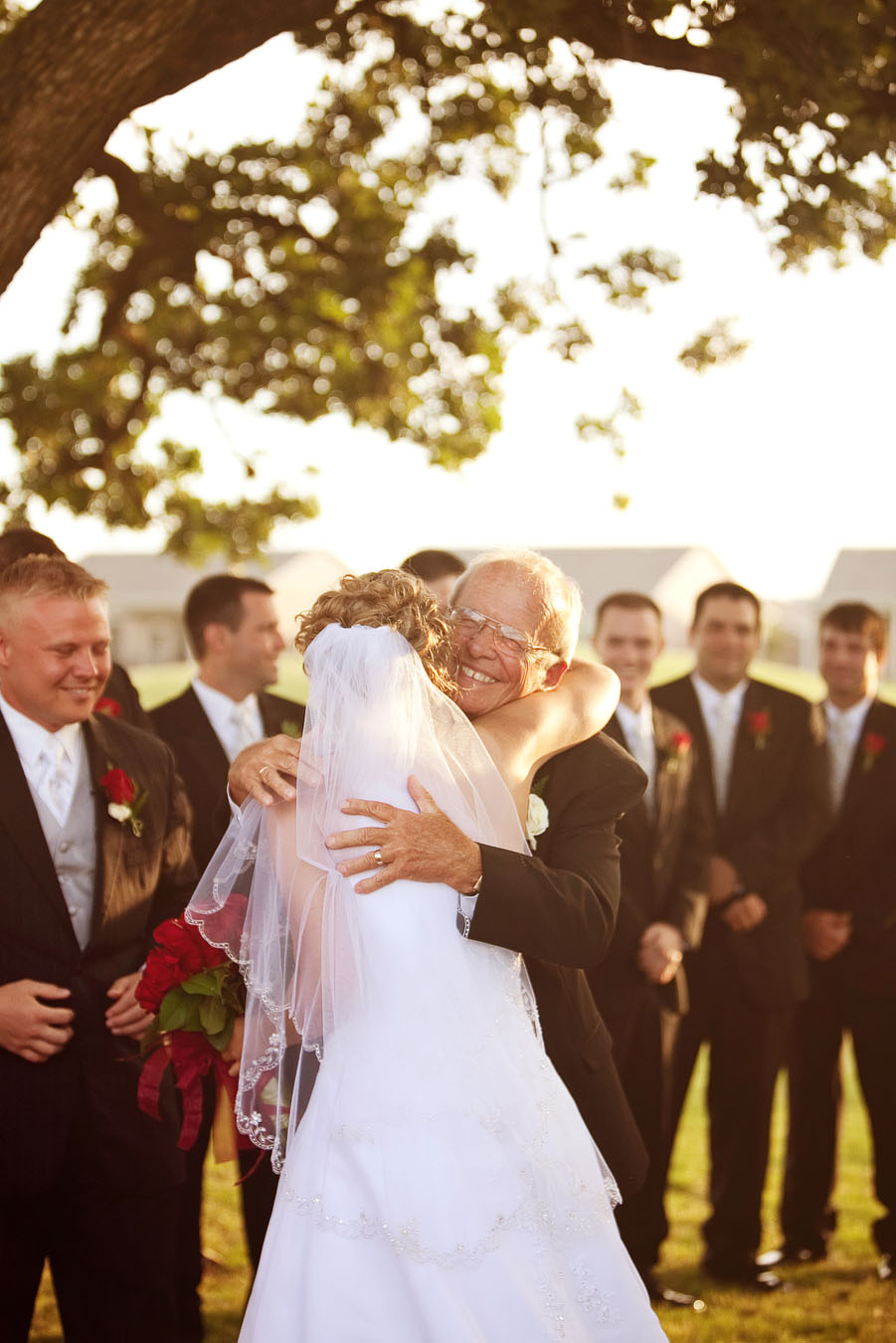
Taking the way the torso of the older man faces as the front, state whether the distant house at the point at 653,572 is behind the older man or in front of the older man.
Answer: behind

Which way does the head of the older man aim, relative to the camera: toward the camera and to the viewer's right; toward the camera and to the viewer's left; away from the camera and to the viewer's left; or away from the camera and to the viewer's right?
toward the camera and to the viewer's left

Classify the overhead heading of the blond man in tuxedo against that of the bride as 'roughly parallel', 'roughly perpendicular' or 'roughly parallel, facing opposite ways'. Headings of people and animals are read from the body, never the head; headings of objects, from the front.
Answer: roughly parallel, facing opposite ways

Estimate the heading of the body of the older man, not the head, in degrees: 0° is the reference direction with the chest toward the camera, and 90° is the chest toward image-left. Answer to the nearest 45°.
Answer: approximately 45°

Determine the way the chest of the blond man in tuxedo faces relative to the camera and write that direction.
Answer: toward the camera

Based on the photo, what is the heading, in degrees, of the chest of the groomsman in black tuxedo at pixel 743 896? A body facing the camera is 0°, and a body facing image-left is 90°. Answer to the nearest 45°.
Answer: approximately 0°

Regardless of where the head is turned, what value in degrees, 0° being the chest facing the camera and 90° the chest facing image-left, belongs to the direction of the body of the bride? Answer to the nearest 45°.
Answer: approximately 180°

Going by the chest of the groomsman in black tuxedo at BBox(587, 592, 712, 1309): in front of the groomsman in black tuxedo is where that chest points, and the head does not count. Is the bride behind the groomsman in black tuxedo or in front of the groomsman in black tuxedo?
in front

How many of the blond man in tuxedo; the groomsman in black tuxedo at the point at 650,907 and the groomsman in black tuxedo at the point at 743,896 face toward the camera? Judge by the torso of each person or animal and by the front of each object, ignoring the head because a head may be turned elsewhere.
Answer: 3

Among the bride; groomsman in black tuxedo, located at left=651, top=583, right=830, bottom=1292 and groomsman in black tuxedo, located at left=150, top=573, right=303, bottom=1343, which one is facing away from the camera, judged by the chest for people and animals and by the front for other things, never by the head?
the bride

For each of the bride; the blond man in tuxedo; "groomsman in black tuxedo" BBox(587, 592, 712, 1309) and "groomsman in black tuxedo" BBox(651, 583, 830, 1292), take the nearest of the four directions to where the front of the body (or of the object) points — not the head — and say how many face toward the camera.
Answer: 3

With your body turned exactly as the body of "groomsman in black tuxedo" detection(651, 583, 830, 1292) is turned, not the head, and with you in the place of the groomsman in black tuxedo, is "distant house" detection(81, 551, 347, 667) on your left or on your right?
on your right

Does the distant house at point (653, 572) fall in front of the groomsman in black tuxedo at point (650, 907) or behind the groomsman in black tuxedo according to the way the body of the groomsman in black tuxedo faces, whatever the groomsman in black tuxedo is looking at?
behind

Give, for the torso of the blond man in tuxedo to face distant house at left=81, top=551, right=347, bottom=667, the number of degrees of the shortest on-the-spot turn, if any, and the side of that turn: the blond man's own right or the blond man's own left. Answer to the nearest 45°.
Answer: approximately 180°

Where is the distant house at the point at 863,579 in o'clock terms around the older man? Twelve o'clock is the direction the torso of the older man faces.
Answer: The distant house is roughly at 5 o'clock from the older man.

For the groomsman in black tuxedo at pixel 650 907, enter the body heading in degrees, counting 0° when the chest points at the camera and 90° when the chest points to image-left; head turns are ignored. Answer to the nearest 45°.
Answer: approximately 0°

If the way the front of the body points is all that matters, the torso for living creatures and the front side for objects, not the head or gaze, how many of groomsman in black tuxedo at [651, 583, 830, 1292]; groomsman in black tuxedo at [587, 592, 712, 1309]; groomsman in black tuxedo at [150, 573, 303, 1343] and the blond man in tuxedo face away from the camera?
0
